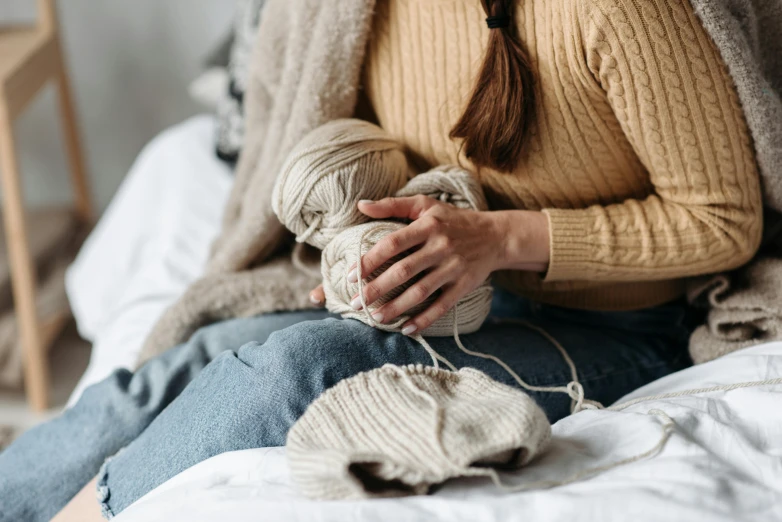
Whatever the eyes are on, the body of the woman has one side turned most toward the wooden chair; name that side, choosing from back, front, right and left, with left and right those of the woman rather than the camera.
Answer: right

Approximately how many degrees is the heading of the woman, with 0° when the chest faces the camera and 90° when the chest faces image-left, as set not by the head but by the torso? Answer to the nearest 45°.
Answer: approximately 45°

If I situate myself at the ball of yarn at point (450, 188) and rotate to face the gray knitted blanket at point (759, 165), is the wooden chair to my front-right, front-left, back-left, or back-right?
back-left
